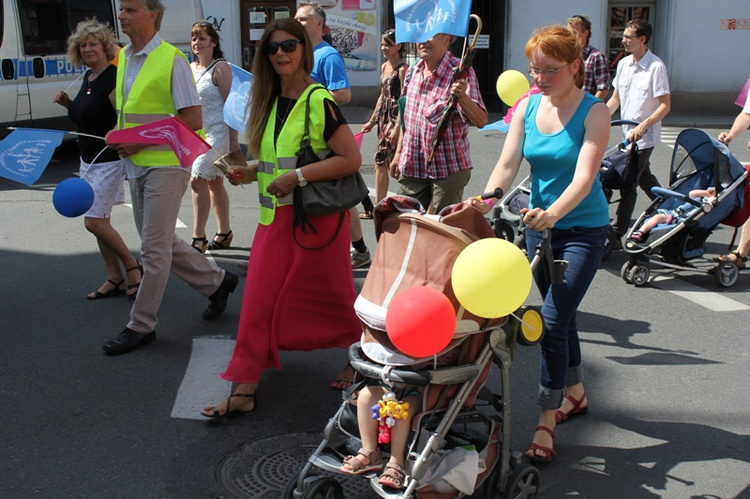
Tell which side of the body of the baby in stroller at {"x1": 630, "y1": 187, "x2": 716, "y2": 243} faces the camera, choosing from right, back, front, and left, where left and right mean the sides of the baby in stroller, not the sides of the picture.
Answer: left

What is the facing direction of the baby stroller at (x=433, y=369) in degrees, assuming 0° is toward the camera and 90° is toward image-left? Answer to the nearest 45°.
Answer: approximately 45°

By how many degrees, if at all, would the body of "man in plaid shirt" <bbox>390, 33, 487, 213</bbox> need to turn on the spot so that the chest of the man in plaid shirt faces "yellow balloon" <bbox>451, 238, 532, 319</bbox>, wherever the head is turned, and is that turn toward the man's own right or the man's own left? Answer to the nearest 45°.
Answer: approximately 45° to the man's own left

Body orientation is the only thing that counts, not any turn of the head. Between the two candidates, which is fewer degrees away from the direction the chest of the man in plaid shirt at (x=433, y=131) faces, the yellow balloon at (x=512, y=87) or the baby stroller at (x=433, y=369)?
the baby stroller

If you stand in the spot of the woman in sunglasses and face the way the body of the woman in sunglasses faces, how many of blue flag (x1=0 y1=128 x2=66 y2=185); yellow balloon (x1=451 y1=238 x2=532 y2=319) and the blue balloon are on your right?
2

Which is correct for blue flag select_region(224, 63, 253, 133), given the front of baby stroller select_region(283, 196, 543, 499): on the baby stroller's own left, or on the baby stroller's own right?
on the baby stroller's own right
